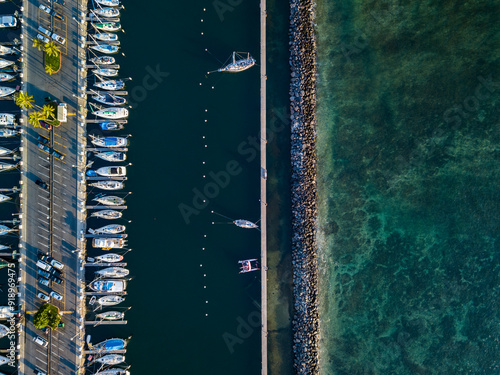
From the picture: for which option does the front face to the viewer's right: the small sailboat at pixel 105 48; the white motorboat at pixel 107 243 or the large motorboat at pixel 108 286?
the white motorboat at pixel 107 243

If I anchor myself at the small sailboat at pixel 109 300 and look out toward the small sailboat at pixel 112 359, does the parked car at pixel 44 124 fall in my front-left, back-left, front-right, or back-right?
back-right

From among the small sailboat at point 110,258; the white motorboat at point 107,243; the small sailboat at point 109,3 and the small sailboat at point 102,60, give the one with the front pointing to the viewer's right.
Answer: the white motorboat at point 107,243

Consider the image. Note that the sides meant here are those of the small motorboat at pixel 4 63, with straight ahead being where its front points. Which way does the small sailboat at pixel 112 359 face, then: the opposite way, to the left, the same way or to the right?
the opposite way
